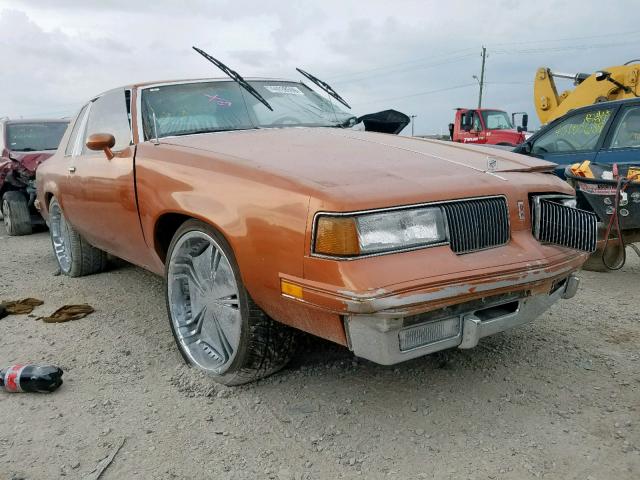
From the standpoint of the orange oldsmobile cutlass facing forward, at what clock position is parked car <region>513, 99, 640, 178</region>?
The parked car is roughly at 9 o'clock from the orange oldsmobile cutlass.

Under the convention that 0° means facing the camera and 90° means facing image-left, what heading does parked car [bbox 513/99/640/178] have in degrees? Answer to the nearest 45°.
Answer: approximately 90°

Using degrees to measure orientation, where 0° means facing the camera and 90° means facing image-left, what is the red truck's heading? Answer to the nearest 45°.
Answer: approximately 315°

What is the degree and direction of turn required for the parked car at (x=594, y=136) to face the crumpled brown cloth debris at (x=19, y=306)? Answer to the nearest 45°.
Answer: approximately 45° to its left

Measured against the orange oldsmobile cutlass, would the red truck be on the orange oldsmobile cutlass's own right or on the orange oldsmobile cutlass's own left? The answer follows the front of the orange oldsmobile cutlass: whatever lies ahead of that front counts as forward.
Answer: on the orange oldsmobile cutlass's own left

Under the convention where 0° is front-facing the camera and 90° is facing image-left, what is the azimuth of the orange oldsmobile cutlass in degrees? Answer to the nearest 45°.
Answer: approximately 315°

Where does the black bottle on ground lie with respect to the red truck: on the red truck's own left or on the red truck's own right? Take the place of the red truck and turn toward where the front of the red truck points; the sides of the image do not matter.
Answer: on the red truck's own right

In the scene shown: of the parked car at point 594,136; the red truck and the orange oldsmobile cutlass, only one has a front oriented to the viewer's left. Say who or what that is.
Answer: the parked car

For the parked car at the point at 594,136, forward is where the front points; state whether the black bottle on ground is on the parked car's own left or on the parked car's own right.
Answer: on the parked car's own left
